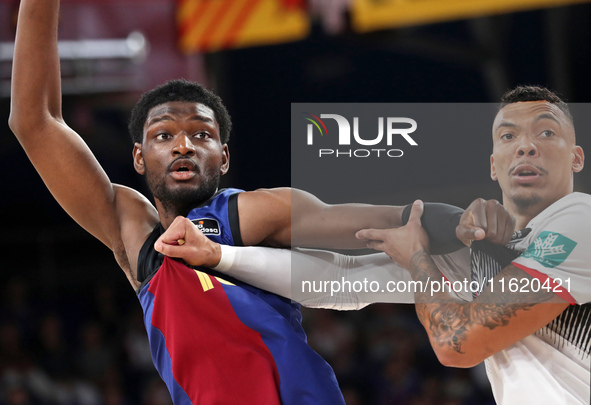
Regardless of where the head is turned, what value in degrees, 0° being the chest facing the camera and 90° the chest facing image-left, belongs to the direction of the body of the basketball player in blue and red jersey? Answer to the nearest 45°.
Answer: approximately 0°
